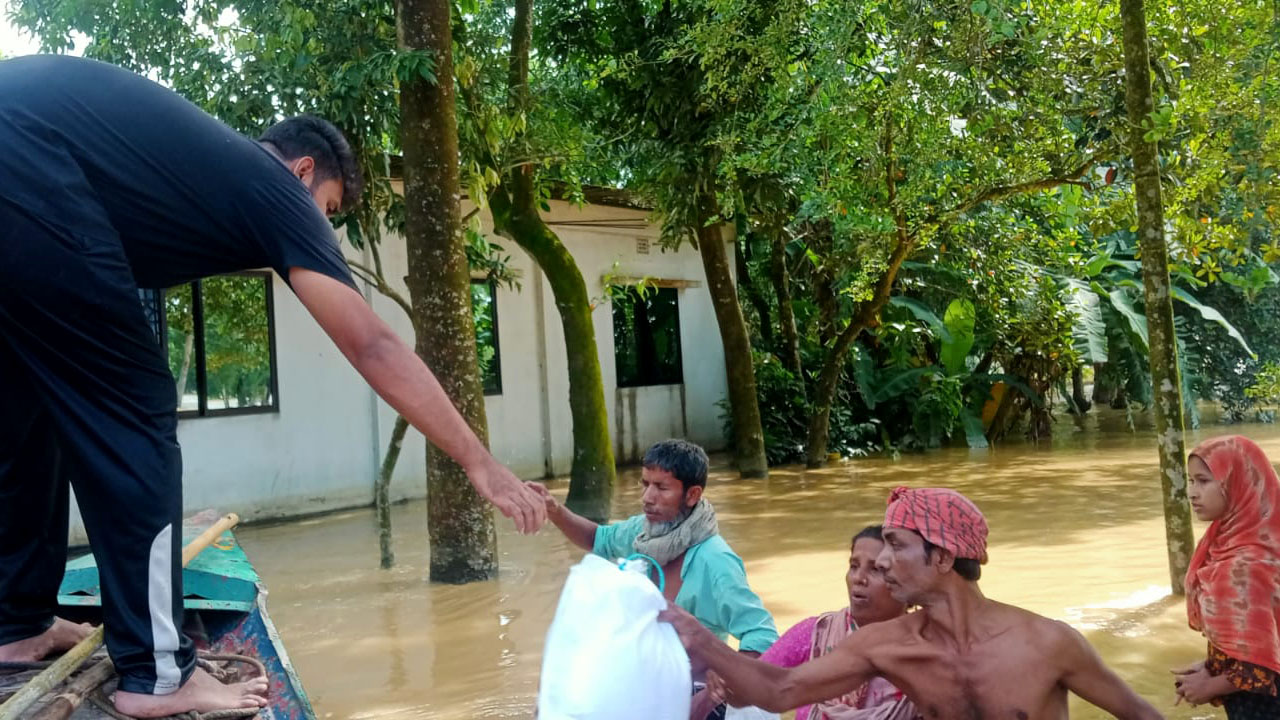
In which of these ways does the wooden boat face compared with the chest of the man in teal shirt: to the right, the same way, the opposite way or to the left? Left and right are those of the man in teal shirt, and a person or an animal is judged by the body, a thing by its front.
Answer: to the right

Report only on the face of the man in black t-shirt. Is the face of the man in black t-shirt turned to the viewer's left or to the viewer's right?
to the viewer's right

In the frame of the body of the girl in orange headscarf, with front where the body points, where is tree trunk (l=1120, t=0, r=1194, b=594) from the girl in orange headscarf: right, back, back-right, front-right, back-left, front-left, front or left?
right

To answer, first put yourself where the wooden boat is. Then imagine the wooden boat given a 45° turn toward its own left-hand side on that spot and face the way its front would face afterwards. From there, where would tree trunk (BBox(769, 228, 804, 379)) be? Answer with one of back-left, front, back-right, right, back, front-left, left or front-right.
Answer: right

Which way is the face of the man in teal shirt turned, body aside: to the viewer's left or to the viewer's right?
to the viewer's left

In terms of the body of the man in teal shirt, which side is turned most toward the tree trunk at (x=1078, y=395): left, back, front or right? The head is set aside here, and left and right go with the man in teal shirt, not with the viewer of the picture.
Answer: back

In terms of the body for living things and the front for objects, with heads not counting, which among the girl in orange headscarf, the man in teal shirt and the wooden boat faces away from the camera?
the wooden boat

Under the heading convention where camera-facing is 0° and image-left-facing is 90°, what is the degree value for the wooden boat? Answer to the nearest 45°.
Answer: approximately 180°

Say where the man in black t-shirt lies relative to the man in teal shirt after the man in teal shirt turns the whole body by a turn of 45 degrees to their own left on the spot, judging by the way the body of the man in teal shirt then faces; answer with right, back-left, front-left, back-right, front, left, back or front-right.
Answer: front-right

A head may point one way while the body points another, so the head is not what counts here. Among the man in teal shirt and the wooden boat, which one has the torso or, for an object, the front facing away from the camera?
the wooden boat

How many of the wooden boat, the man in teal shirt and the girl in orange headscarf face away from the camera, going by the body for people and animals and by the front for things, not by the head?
1

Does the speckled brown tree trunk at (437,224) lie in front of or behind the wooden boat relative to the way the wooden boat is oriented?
in front

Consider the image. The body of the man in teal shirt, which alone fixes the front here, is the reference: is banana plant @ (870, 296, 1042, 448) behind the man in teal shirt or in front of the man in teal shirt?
behind

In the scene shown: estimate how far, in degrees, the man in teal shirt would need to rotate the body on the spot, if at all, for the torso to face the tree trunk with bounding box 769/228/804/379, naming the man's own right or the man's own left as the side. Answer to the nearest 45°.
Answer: approximately 135° to the man's own right

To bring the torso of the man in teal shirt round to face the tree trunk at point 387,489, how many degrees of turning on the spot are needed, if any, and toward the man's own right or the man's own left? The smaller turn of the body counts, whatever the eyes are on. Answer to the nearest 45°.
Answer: approximately 90° to the man's own right
